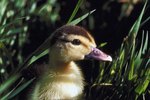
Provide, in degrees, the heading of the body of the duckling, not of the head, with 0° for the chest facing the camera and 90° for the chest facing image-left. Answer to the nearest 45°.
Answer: approximately 270°
